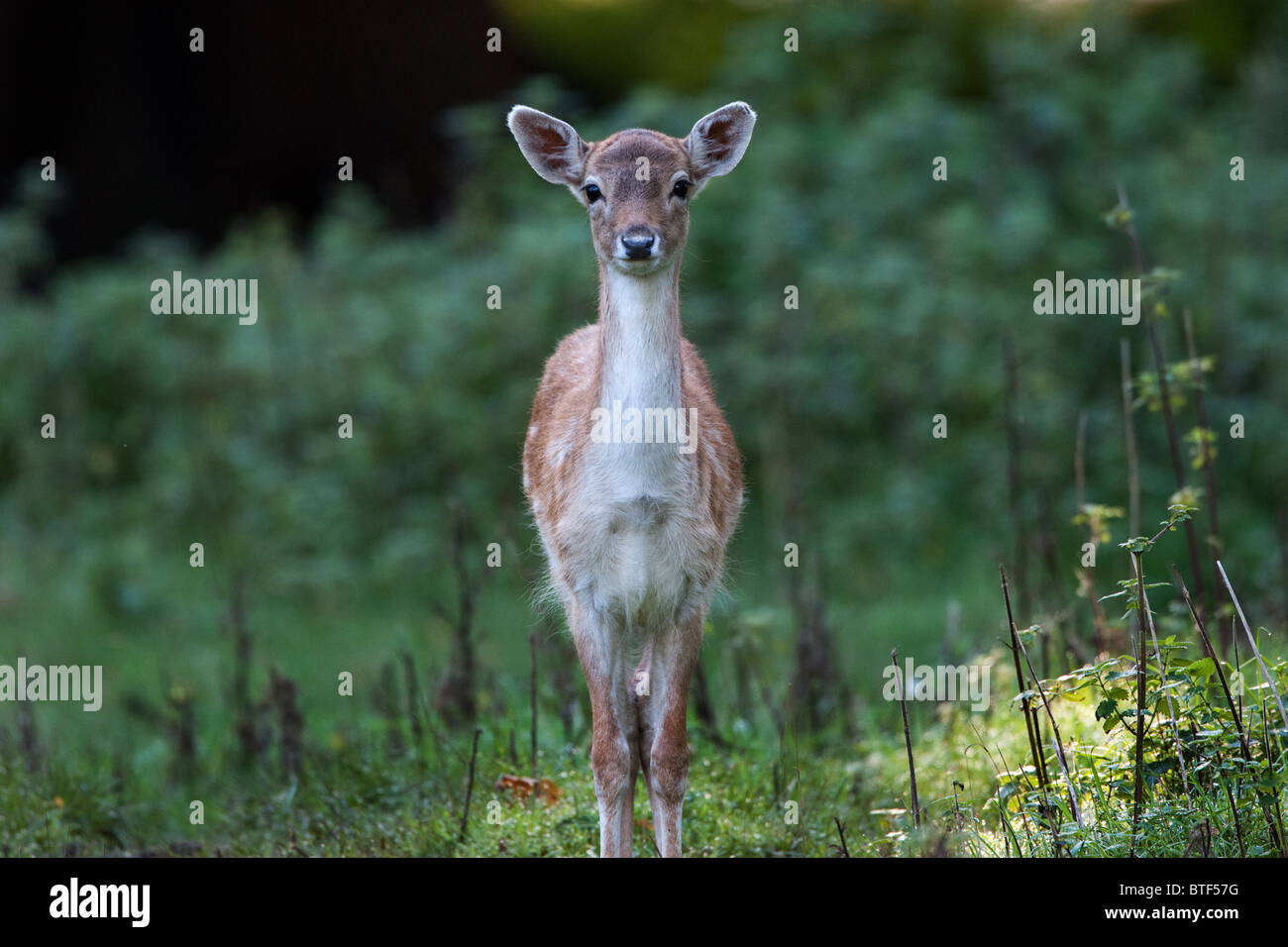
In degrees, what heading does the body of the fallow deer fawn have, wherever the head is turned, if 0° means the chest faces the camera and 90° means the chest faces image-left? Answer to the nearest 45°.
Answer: approximately 0°
